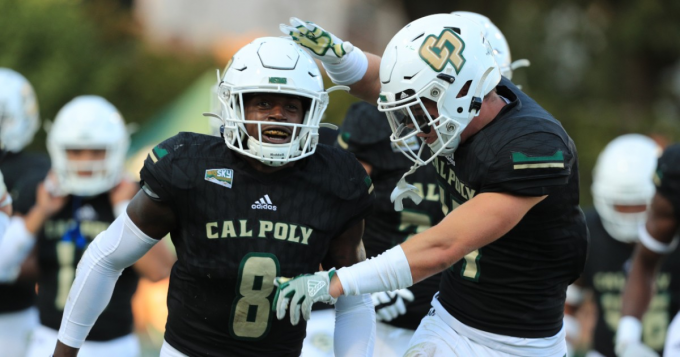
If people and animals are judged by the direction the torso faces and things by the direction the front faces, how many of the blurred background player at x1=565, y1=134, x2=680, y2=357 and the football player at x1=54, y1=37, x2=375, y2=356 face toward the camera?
2

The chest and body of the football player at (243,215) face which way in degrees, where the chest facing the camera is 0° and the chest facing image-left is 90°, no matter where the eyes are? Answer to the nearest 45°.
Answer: approximately 0°

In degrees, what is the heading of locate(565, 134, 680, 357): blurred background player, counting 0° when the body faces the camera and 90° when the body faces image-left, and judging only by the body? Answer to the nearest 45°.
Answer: approximately 0°

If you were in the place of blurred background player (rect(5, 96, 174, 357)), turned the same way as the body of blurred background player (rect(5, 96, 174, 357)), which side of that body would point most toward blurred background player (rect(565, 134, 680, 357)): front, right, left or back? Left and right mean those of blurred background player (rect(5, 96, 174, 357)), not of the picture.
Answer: left

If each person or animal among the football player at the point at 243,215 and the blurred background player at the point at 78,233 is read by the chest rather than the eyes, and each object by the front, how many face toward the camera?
2

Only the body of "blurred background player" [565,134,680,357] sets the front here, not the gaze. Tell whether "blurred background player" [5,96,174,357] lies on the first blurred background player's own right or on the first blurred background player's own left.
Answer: on the first blurred background player's own right

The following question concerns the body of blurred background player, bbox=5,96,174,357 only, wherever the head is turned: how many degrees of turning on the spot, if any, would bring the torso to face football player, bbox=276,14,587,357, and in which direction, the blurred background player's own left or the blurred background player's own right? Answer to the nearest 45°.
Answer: approximately 45° to the blurred background player's own left
